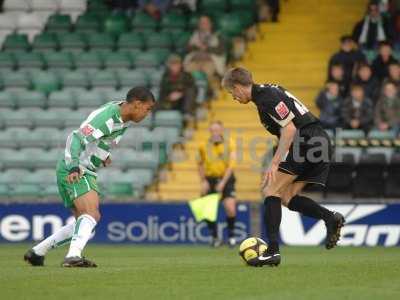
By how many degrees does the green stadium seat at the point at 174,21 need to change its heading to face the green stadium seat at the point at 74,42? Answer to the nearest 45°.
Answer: approximately 90° to its right

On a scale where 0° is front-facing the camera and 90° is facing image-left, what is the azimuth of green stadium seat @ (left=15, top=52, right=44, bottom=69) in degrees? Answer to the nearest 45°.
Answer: approximately 0°

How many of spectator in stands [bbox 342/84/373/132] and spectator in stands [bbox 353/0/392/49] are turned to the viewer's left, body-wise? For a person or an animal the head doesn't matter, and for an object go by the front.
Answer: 0

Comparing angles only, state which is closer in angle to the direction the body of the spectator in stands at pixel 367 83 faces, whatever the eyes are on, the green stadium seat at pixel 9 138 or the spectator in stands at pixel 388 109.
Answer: the spectator in stands

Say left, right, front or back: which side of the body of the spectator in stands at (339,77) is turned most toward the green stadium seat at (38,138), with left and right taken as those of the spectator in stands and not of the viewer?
right

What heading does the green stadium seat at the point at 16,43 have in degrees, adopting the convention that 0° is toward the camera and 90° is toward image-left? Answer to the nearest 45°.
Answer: approximately 0°

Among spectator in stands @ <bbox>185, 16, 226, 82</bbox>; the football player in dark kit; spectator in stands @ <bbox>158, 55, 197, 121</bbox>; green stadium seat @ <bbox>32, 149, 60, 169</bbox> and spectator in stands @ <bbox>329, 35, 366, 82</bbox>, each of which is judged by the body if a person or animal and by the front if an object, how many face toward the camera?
4

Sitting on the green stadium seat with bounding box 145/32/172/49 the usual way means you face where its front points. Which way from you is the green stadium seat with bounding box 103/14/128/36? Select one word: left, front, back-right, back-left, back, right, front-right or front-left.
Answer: back-right
